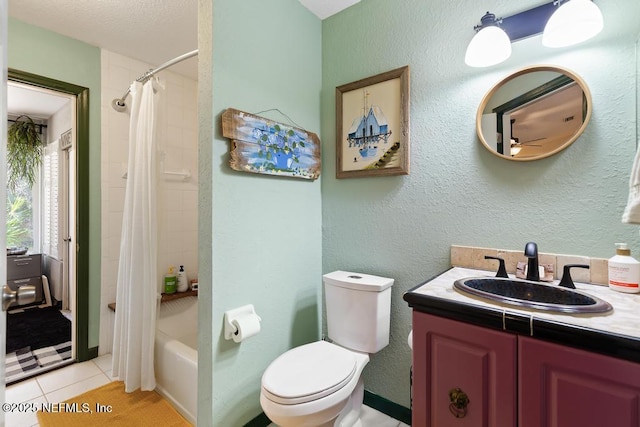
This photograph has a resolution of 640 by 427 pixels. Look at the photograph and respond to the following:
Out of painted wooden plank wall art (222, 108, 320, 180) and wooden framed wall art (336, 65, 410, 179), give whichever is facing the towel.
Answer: painted wooden plank wall art (222, 108, 320, 180)

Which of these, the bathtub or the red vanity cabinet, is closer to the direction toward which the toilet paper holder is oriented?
the red vanity cabinet

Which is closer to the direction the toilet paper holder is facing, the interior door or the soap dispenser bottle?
the soap dispenser bottle

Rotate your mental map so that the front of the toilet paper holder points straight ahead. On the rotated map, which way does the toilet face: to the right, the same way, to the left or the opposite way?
to the right

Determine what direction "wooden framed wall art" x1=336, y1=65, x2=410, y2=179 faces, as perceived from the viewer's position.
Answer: facing the viewer and to the left of the viewer

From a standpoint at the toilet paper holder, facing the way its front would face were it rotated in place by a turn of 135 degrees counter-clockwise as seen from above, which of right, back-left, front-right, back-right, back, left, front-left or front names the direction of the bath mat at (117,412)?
front-left

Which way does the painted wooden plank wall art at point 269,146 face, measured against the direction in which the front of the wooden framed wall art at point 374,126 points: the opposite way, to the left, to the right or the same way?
to the left

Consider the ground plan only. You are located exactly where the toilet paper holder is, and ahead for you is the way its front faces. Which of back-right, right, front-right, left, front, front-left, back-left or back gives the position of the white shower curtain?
back

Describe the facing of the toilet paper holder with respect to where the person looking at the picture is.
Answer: facing the viewer and to the right of the viewer

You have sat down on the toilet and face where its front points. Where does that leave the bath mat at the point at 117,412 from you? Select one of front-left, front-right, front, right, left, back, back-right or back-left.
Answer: front-right

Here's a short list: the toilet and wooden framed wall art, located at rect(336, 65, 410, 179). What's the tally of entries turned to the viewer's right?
0

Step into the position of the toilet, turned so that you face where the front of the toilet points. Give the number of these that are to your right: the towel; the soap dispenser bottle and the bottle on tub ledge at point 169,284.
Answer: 1

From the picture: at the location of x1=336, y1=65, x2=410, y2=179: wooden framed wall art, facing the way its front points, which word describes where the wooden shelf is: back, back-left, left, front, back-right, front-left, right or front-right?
front-right

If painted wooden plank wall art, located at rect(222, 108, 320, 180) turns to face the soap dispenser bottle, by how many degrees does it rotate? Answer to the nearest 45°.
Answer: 0° — it already faces it

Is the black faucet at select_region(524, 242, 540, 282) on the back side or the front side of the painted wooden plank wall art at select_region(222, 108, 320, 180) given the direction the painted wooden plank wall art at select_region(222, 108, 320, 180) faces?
on the front side

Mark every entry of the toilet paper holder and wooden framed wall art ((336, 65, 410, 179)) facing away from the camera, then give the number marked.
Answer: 0
